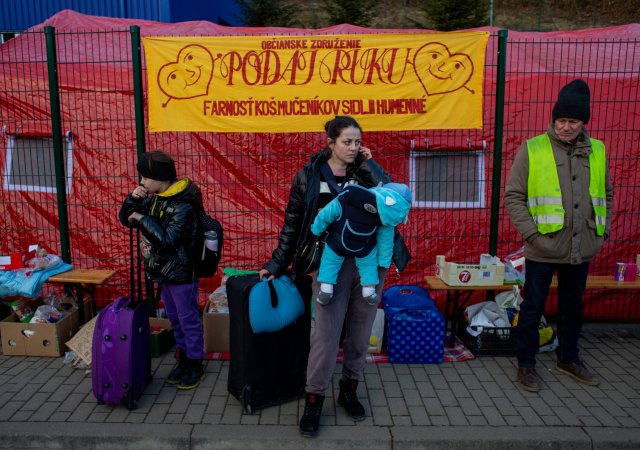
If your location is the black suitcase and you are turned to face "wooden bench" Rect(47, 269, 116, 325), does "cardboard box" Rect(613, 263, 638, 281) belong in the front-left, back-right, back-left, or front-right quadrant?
back-right

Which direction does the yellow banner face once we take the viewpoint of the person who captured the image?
facing the viewer

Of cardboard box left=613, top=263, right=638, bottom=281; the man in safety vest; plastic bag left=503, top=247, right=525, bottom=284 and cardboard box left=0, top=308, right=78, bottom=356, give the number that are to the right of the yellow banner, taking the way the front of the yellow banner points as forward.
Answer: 1

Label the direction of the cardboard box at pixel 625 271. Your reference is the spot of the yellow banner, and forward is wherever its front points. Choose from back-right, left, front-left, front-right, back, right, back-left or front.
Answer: left

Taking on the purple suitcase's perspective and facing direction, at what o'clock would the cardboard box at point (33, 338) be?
The cardboard box is roughly at 2 o'clock from the purple suitcase.

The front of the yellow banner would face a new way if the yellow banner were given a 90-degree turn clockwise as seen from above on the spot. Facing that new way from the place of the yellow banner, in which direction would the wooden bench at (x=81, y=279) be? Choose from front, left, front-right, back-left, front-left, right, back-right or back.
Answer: front

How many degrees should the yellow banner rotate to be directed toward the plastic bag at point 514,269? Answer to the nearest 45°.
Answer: approximately 90° to its left

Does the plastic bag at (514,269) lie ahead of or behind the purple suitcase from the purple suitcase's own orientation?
behind
